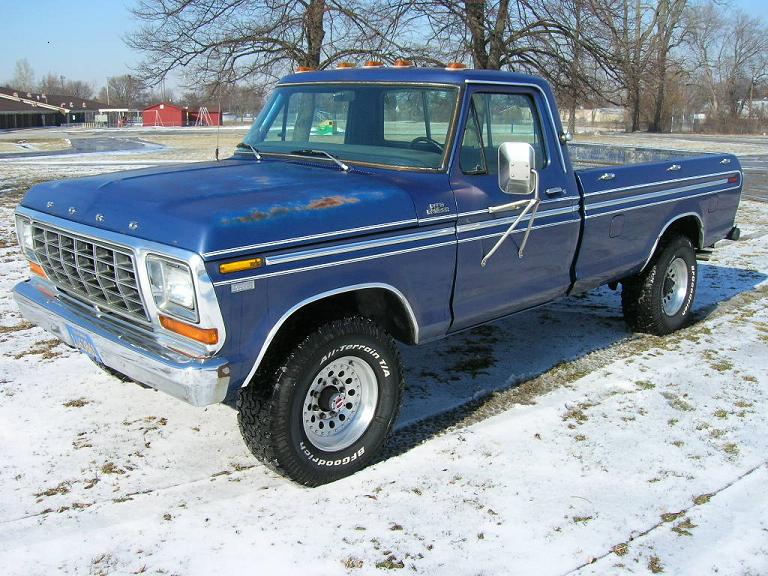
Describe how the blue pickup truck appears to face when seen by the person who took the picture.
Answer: facing the viewer and to the left of the viewer

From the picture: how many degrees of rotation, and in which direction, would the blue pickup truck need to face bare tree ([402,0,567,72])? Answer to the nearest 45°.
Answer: approximately 135° to its right
